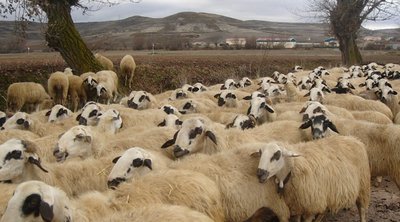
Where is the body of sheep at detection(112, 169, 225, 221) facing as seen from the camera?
to the viewer's left

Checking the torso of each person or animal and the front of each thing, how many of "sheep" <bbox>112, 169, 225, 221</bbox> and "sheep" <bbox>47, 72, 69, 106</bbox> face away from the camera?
1

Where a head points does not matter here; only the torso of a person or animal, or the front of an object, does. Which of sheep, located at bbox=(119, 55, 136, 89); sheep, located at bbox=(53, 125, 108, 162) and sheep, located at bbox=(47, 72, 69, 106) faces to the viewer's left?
sheep, located at bbox=(53, 125, 108, 162)

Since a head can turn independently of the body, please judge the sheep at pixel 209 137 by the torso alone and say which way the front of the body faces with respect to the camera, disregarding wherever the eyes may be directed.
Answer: to the viewer's left

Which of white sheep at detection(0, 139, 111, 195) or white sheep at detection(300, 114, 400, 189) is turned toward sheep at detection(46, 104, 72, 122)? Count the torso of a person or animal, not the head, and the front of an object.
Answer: white sheep at detection(300, 114, 400, 189)

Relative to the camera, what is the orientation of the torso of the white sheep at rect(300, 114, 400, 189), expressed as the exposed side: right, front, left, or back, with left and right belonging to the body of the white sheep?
left

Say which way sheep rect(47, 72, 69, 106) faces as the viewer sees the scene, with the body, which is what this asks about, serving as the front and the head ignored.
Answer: away from the camera

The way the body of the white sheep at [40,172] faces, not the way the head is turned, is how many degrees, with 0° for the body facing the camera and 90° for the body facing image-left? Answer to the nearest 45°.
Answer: approximately 90°

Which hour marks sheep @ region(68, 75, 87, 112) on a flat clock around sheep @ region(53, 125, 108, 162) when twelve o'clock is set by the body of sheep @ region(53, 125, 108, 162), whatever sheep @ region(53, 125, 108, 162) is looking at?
sheep @ region(68, 75, 87, 112) is roughly at 3 o'clock from sheep @ region(53, 125, 108, 162).

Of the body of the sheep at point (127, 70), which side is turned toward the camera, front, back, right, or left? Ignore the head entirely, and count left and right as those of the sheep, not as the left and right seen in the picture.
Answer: back

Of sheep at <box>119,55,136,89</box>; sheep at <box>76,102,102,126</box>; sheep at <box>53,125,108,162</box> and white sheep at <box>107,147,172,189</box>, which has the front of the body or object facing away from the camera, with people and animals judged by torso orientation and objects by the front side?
sheep at <box>119,55,136,89</box>

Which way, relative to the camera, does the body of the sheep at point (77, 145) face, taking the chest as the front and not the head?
to the viewer's left

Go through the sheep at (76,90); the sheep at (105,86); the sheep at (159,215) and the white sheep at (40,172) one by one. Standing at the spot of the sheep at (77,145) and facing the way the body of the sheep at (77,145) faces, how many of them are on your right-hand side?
2
